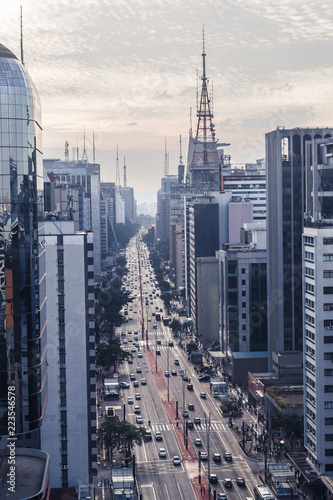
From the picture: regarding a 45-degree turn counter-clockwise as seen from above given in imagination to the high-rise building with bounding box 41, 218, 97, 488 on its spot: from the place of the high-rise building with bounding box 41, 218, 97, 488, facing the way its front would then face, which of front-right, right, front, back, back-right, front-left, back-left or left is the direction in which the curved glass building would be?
back-right

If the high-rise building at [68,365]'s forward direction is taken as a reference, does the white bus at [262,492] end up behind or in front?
in front

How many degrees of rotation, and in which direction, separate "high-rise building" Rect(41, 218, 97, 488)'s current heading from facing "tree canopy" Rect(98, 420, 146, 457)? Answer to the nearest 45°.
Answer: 0° — it already faces it

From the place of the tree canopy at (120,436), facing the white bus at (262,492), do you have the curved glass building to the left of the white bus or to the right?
right

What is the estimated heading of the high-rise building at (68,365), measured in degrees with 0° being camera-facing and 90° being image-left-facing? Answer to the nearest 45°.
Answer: approximately 270°
